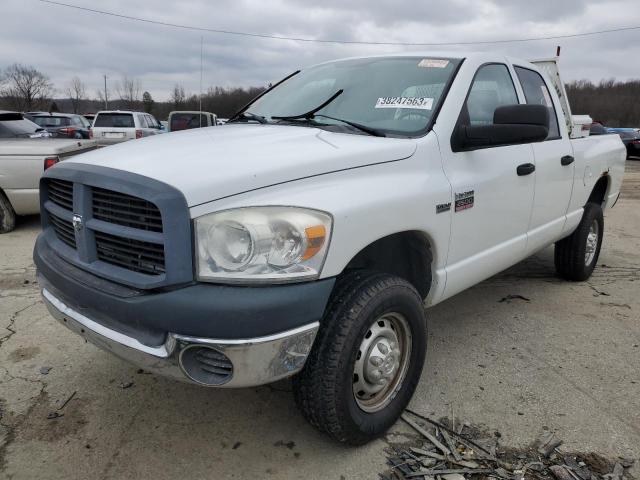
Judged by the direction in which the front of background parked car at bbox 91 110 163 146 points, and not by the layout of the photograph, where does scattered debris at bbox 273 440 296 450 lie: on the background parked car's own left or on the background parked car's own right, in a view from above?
on the background parked car's own right

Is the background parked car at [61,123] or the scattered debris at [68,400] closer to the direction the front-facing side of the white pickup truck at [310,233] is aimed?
the scattered debris

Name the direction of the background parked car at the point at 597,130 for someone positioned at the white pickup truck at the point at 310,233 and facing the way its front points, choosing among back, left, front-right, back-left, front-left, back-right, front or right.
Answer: back

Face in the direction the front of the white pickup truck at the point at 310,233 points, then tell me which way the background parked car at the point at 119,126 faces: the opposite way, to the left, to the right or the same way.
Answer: the opposite way

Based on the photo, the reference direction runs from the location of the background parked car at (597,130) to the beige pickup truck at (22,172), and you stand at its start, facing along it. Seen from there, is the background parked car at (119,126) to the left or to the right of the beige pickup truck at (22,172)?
right

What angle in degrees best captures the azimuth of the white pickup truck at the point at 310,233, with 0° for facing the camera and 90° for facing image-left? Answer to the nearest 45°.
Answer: approximately 45°

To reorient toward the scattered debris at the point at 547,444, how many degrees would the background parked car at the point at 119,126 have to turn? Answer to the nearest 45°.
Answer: approximately 135° to its right

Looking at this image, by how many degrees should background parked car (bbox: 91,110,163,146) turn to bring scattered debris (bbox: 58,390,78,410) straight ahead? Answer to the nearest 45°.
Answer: approximately 135° to its right

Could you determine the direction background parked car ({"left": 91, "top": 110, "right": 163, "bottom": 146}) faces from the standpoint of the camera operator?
facing away from the viewer and to the right of the viewer

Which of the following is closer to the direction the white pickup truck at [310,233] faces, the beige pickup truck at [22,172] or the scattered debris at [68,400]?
the scattered debris

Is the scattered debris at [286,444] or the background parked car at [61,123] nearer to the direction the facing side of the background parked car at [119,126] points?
the background parked car
